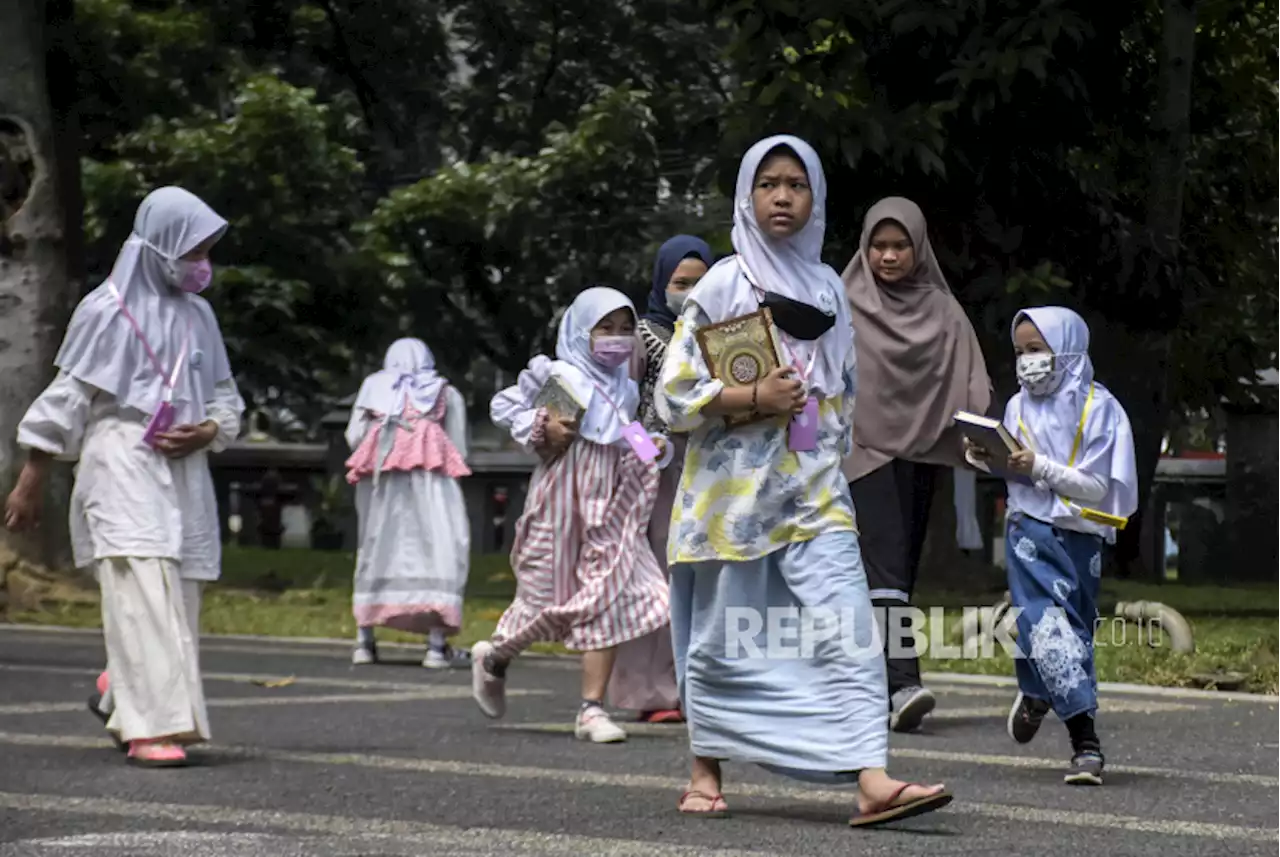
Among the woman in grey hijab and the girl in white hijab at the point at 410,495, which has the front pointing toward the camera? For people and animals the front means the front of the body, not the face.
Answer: the woman in grey hijab

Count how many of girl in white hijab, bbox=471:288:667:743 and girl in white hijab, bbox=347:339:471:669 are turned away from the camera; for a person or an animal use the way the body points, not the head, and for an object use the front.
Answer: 1

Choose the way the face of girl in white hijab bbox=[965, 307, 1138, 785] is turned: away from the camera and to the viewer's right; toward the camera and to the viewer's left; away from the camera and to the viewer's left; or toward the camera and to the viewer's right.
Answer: toward the camera and to the viewer's left

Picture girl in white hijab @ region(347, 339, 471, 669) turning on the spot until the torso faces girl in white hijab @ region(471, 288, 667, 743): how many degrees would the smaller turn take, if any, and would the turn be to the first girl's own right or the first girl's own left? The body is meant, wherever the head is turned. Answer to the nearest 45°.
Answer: approximately 180°

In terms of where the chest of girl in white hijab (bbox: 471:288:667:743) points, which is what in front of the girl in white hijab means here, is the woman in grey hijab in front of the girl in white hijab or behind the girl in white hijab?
in front

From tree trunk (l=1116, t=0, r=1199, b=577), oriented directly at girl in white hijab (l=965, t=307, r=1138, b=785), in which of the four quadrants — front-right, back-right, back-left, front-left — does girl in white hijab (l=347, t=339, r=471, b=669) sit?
front-right

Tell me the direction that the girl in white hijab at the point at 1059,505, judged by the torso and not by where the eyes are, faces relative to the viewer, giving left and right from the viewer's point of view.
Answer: facing the viewer and to the left of the viewer

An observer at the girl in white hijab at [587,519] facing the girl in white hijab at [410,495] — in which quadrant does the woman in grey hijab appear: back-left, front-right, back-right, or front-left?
back-right

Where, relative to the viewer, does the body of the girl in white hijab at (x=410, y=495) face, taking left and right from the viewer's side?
facing away from the viewer

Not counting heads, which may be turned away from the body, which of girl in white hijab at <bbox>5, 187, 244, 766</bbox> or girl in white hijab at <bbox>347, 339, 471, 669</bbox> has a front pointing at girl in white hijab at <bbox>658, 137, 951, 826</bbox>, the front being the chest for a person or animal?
girl in white hijab at <bbox>5, 187, 244, 766</bbox>

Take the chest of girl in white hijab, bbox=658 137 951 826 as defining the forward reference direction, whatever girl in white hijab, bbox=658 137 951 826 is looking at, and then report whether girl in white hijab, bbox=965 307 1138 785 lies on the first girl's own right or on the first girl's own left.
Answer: on the first girl's own left
